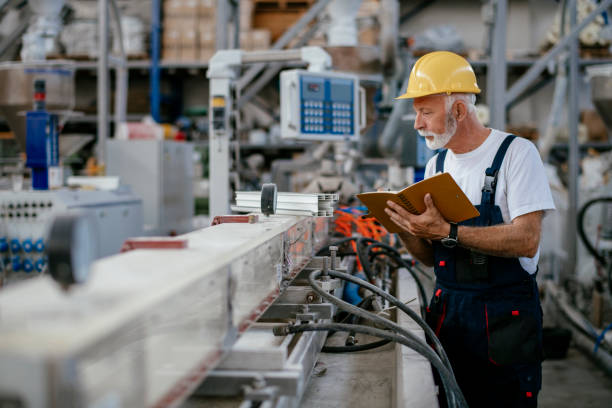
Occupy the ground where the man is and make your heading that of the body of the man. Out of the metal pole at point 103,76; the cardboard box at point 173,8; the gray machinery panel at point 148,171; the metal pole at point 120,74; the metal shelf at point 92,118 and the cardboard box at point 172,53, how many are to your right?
6

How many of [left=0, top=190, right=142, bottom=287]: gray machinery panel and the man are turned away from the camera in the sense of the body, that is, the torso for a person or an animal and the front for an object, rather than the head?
0

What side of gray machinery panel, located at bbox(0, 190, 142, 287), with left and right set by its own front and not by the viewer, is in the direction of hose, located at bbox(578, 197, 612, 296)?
left

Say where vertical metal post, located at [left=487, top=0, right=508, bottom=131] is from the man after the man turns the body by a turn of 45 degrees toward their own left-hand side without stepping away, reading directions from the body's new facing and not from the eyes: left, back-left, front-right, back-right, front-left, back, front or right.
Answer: back

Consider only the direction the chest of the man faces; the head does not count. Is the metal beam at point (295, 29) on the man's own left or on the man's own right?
on the man's own right

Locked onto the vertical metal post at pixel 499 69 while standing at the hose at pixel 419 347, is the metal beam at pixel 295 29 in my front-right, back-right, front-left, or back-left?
front-left

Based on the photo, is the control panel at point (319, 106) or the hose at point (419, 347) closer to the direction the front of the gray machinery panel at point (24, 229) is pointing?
the hose

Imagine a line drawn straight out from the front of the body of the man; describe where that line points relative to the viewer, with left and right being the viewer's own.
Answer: facing the viewer and to the left of the viewer

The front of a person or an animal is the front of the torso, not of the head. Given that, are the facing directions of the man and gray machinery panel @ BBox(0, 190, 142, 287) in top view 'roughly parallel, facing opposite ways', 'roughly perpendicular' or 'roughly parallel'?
roughly perpendicular

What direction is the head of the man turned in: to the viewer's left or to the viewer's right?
to the viewer's left

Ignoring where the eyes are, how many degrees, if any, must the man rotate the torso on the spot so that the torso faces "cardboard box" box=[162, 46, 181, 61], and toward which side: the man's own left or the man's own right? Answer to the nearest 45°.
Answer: approximately 90° to the man's own right

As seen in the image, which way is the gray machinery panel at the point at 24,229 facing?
toward the camera

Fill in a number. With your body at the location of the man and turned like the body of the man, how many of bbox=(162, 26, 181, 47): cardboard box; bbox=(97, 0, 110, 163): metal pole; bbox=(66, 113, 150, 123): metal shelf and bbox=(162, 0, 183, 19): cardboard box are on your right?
4

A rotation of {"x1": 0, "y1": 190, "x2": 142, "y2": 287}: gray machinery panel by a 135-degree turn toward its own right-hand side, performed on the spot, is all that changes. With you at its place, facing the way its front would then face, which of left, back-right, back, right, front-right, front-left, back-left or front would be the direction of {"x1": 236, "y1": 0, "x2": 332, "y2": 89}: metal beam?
right

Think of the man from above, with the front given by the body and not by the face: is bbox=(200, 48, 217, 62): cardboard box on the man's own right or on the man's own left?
on the man's own right
